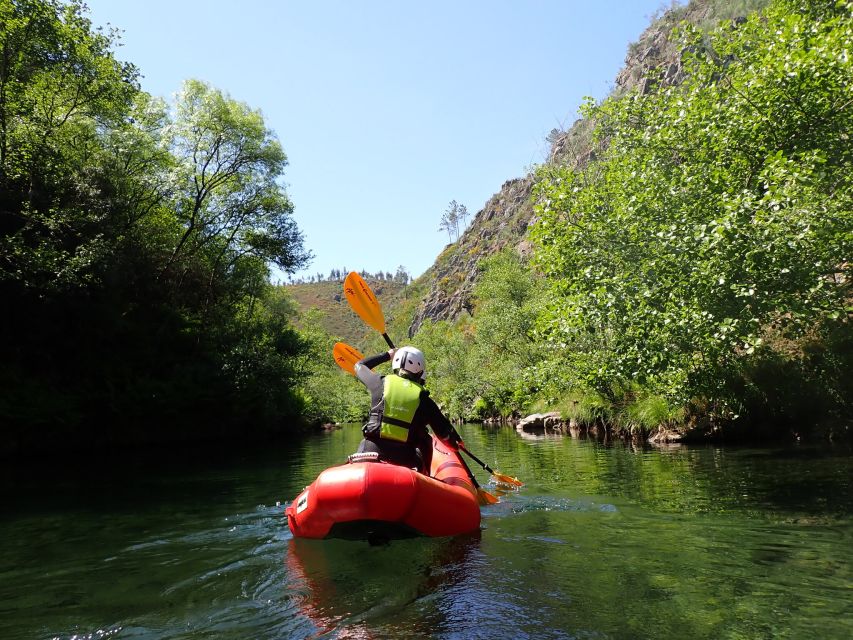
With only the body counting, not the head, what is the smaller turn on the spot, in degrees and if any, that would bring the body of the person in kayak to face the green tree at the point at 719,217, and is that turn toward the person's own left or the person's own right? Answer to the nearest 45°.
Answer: approximately 45° to the person's own right

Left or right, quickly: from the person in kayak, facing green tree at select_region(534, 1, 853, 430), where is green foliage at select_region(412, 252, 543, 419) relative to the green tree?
left

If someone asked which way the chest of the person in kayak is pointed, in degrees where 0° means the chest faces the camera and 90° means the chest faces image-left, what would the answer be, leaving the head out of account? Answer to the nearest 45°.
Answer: approximately 180°

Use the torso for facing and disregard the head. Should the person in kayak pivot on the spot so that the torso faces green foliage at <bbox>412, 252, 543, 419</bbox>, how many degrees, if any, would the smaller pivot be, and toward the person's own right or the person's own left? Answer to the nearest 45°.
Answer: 0° — they already face it

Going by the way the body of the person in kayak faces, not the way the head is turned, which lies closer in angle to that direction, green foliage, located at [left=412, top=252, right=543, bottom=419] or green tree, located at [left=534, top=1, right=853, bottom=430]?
the green foliage
